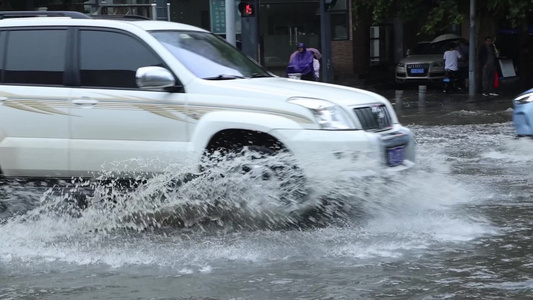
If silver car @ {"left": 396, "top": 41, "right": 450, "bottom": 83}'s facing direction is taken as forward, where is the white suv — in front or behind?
in front

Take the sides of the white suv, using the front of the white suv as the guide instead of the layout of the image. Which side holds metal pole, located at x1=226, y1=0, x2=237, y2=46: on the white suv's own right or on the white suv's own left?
on the white suv's own left

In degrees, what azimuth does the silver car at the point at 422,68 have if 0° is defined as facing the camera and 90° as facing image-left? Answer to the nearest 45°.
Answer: approximately 0°

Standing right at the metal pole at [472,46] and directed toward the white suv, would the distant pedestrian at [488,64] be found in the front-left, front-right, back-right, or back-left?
back-left

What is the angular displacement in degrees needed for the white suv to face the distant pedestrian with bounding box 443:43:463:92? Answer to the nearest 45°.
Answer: approximately 90° to its left

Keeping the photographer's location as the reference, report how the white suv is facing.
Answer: facing the viewer and to the right of the viewer

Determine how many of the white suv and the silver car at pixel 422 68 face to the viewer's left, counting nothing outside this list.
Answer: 0

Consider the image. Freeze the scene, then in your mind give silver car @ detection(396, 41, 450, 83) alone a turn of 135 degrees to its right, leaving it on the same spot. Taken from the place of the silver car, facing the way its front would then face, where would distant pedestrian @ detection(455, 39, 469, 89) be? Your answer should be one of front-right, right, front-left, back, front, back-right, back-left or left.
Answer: back

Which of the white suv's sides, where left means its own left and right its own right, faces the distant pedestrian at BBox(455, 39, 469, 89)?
left

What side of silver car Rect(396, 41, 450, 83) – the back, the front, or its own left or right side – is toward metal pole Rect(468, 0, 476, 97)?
front

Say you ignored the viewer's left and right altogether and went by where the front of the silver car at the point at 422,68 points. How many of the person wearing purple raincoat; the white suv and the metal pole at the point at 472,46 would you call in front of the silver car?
3
